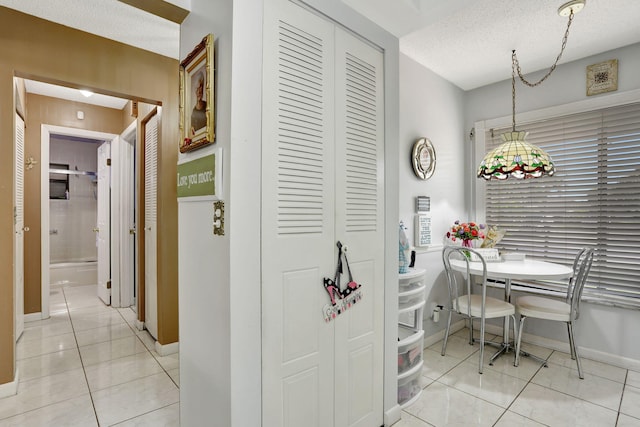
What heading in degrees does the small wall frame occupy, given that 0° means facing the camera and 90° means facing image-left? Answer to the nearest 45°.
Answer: approximately 45°

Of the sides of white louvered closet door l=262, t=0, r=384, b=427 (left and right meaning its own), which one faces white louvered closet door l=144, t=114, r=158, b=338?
back

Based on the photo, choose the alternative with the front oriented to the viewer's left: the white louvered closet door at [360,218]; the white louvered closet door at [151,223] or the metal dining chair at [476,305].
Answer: the white louvered closet door at [151,223]

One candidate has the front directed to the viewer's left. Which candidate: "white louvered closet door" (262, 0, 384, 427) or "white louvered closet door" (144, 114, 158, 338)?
"white louvered closet door" (144, 114, 158, 338)

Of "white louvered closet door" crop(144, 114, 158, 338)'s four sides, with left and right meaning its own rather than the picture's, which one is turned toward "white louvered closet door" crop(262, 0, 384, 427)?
left

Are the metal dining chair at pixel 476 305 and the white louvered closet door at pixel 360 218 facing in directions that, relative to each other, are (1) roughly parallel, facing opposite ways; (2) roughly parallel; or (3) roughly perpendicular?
roughly perpendicular

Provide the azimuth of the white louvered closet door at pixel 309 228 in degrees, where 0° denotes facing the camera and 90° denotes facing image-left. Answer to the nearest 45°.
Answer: approximately 315°

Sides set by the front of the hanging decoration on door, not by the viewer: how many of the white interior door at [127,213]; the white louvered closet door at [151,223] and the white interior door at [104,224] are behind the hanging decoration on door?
3

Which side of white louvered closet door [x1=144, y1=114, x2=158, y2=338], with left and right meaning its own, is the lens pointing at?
left

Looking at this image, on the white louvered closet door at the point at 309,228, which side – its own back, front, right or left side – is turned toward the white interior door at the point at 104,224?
back
